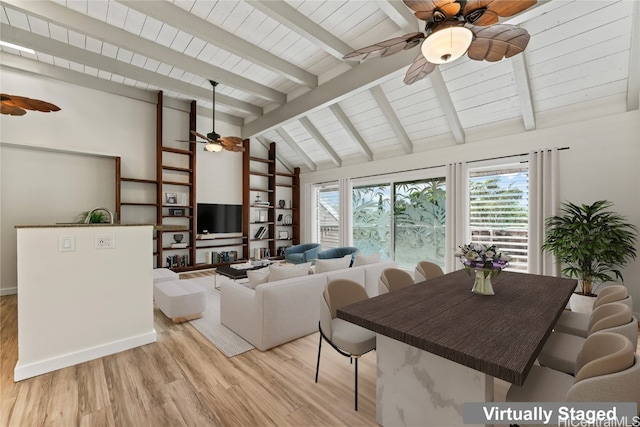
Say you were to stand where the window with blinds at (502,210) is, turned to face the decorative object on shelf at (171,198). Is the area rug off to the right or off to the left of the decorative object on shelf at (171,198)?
left

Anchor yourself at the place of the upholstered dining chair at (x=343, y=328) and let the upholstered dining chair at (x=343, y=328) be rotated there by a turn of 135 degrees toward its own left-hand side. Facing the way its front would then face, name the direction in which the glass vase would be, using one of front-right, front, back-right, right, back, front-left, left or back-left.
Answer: right

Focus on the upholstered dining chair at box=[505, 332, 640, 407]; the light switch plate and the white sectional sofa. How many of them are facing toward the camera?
1

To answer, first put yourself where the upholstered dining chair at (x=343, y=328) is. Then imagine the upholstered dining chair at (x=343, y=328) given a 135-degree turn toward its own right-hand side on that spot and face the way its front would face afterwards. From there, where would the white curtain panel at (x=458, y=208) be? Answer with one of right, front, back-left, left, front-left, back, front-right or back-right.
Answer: back-right

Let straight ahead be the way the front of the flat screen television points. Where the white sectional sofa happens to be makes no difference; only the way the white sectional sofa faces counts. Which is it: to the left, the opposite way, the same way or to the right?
the opposite way

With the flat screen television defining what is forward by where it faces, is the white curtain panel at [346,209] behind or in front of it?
in front

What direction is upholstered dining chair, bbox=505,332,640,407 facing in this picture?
to the viewer's left

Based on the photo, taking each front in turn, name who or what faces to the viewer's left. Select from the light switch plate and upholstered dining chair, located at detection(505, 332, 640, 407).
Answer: the upholstered dining chair

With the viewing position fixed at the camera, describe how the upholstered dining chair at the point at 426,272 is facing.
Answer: facing the viewer and to the right of the viewer

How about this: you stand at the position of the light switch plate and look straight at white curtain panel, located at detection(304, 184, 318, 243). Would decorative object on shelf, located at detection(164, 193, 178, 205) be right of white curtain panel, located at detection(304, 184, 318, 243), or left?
left

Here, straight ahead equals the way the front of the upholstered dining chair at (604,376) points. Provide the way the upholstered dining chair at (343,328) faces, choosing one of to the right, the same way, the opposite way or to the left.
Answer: the opposite way

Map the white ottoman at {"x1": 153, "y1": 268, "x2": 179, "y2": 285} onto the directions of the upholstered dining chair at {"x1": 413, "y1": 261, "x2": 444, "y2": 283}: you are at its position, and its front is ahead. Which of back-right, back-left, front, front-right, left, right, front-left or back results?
back-right

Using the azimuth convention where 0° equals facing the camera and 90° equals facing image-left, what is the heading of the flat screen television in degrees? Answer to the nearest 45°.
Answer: approximately 315°

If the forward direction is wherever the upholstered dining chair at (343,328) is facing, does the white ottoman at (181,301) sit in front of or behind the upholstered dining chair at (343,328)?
behind

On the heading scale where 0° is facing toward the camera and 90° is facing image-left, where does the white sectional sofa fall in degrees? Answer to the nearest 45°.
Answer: approximately 135°

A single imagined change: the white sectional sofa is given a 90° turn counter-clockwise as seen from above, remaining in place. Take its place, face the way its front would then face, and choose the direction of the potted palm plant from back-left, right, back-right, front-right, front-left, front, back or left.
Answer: back-left
